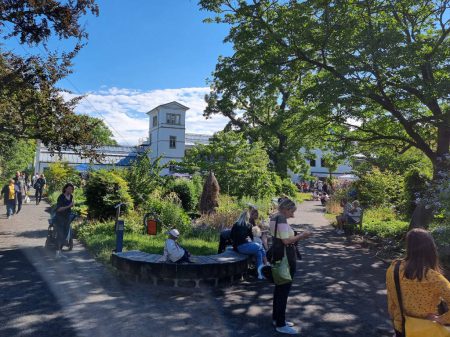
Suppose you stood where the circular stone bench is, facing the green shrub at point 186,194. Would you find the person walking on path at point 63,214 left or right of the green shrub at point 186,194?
left

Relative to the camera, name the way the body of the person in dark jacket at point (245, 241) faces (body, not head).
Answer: to the viewer's right

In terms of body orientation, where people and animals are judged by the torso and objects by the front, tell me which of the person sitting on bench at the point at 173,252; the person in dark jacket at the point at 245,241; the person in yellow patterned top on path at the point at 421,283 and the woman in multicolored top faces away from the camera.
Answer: the person in yellow patterned top on path

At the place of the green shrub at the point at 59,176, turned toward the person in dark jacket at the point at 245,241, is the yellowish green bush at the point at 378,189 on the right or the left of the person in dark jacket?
left

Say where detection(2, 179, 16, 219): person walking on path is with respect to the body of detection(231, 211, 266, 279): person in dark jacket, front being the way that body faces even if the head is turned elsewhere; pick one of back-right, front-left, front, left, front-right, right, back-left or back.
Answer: back-left

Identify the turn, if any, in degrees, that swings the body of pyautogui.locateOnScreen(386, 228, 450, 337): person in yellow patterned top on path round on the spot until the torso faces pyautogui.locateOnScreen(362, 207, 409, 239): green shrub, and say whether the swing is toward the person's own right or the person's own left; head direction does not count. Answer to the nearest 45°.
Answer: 0° — they already face it

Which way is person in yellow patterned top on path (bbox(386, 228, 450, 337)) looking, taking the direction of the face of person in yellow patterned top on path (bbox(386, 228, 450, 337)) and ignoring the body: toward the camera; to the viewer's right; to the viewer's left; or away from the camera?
away from the camera

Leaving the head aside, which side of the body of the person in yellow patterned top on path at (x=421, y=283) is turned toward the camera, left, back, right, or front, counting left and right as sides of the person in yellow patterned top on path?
back
